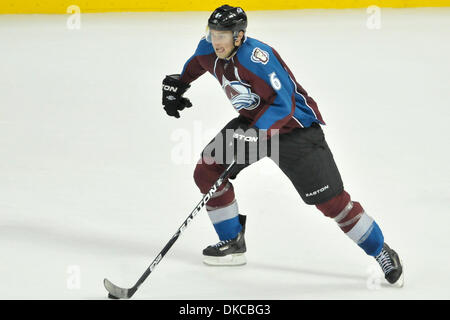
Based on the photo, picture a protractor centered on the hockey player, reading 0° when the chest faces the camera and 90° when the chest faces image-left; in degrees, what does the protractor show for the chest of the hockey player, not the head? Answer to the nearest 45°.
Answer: approximately 45°
